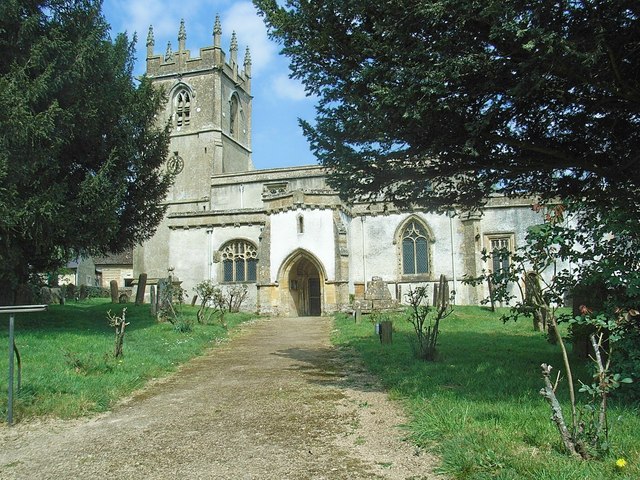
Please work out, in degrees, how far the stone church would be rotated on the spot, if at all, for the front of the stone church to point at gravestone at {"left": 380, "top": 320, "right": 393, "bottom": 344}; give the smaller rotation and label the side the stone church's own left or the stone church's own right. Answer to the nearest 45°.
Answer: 0° — it already faces it

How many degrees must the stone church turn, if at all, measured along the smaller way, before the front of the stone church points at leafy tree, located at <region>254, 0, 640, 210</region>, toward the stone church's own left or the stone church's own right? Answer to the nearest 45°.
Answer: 0° — it already faces it

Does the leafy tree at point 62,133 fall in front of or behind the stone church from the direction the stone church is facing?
in front

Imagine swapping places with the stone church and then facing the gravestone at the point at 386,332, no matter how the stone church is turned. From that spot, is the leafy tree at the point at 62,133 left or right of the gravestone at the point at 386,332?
right

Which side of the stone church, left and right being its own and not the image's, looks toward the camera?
front

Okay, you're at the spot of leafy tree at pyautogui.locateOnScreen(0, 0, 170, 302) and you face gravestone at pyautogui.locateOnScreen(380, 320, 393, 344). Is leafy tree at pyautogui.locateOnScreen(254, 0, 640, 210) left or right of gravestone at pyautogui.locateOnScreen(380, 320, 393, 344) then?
right
